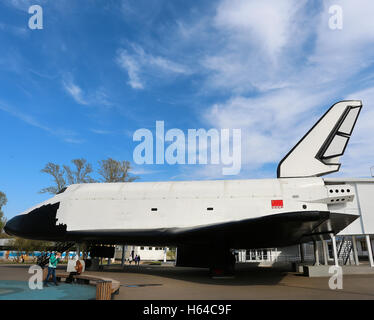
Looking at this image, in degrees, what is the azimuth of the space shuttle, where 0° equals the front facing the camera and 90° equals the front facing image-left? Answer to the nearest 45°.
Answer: approximately 90°
